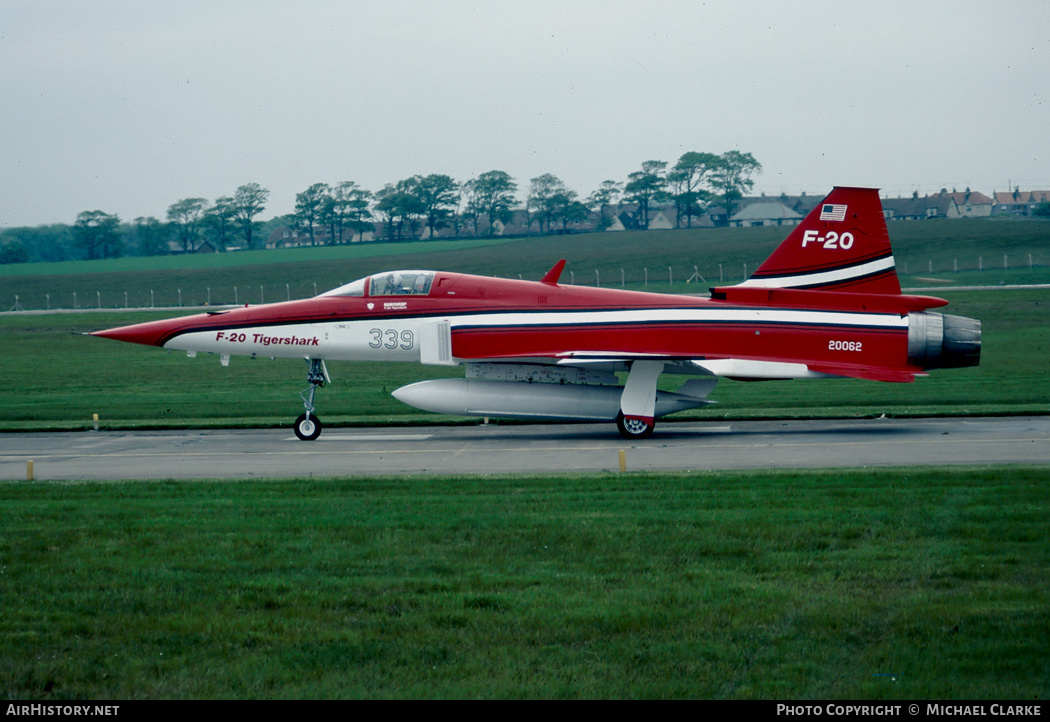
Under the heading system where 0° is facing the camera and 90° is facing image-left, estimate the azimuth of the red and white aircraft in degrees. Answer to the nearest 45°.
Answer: approximately 90°
